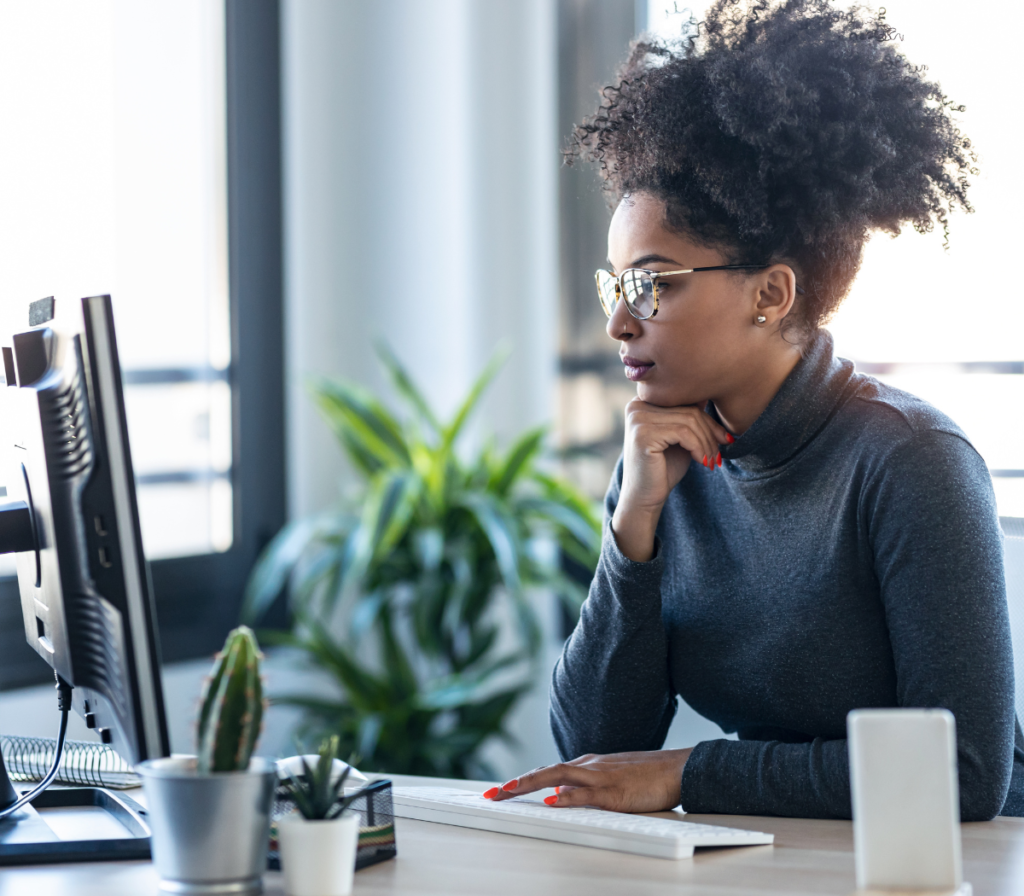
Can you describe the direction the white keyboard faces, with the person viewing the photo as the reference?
facing away from the viewer and to the right of the viewer

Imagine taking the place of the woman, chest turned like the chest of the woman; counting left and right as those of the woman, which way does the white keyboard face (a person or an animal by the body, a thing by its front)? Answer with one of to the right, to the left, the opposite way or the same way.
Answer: the opposite way

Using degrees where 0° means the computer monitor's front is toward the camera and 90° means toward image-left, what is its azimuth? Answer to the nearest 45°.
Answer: approximately 270°

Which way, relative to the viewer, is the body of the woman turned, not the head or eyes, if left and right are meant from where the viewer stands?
facing the viewer and to the left of the viewer

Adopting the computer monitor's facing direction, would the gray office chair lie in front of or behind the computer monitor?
in front

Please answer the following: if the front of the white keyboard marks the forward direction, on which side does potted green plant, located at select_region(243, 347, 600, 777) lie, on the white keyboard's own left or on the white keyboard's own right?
on the white keyboard's own left

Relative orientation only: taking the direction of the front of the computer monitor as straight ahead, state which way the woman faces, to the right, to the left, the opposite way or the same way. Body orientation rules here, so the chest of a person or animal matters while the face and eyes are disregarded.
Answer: the opposite way

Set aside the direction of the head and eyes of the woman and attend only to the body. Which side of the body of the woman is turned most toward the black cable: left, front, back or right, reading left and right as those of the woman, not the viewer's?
front

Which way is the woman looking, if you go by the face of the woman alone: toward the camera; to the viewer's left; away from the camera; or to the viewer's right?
to the viewer's left

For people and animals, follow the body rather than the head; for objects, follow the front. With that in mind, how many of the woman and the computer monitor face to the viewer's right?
1
